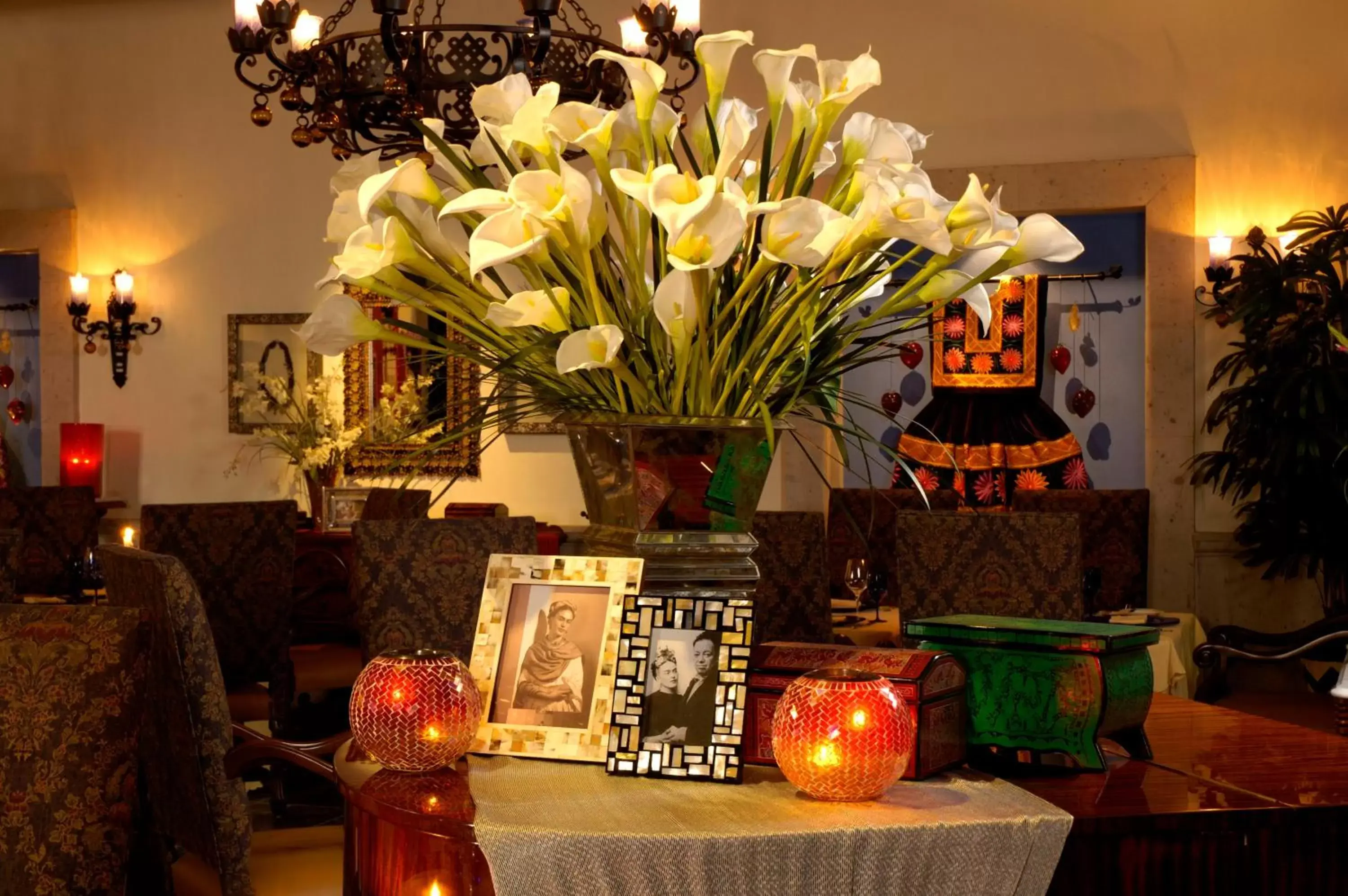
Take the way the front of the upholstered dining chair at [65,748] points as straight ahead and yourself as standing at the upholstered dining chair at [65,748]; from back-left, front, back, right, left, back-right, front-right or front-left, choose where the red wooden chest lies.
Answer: back-right

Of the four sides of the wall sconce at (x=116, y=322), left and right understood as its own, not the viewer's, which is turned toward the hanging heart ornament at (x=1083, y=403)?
left

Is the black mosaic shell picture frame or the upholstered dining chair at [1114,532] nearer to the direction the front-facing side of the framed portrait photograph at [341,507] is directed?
the black mosaic shell picture frame

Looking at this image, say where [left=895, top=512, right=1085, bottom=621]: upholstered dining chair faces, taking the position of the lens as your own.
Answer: facing away from the viewer

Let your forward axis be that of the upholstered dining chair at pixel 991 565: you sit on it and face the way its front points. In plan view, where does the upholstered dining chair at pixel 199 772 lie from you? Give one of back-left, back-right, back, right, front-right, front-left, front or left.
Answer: back-left

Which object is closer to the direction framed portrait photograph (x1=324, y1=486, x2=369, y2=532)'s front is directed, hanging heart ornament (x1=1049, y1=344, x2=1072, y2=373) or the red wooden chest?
the red wooden chest

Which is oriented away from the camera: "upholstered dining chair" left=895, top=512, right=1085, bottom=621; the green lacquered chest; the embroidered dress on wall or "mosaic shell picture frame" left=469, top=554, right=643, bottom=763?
the upholstered dining chair

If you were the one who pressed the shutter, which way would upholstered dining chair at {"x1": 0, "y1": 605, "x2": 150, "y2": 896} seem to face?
facing away from the viewer

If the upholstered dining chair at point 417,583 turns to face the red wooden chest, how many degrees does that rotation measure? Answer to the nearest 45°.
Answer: approximately 180°

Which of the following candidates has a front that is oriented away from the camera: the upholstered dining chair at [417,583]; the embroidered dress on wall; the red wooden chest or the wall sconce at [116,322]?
the upholstered dining chair

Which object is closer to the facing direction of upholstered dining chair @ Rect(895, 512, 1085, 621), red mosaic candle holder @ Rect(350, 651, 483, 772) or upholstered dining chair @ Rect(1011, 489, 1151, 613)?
the upholstered dining chair

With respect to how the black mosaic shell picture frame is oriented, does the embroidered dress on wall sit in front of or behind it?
behind

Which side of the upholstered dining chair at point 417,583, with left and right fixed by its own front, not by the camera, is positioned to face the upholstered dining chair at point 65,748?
back

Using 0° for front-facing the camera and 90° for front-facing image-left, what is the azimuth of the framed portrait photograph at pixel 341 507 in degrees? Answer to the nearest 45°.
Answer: approximately 0°
